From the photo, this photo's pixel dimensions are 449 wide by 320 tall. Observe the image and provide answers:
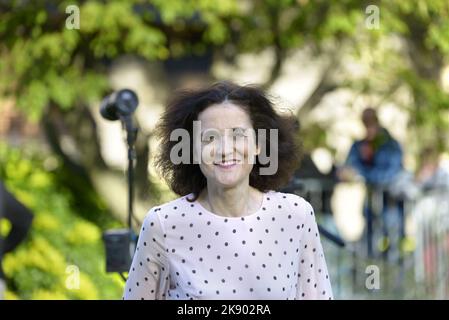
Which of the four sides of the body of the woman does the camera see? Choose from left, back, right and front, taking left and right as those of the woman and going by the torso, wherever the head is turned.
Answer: front

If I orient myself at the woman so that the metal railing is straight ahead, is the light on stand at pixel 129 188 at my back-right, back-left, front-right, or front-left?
front-left

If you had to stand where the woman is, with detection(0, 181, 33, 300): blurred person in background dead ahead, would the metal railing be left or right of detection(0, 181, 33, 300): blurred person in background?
right

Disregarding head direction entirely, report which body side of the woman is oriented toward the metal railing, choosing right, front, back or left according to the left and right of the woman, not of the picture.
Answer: back

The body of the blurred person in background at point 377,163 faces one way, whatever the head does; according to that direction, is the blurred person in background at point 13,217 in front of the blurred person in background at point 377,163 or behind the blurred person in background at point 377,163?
in front

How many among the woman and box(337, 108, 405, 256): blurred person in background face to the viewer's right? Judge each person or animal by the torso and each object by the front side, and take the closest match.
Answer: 0

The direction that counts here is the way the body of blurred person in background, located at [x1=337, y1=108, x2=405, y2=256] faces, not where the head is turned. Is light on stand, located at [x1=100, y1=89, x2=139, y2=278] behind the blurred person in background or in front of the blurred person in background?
in front

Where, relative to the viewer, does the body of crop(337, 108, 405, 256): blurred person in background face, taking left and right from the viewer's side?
facing the viewer and to the left of the viewer

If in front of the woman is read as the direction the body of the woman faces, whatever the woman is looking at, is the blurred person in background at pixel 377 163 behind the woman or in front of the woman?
behind

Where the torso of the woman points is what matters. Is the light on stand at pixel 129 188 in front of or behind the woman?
behind

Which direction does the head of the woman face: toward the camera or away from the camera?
toward the camera
